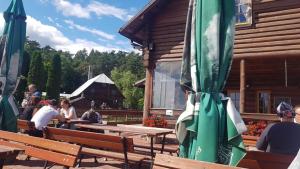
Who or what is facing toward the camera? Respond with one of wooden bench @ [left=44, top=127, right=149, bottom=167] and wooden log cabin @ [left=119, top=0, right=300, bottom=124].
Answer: the wooden log cabin

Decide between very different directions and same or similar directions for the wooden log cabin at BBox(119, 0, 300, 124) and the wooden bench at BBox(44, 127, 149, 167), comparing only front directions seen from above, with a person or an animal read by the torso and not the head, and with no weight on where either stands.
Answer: very different directions

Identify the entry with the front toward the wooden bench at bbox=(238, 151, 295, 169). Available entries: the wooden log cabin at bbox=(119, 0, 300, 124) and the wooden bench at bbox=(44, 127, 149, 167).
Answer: the wooden log cabin

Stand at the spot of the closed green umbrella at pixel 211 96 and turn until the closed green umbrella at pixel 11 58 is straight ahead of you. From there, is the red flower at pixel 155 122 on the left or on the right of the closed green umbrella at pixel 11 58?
right

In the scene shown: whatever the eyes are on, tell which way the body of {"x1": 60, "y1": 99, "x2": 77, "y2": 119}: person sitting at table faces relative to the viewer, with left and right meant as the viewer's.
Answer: facing the viewer and to the left of the viewer

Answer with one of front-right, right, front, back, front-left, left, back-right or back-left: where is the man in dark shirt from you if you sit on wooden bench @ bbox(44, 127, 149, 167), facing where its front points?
right

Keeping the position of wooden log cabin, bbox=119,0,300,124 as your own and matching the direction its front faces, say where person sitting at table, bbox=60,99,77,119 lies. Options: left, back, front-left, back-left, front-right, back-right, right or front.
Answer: front-right

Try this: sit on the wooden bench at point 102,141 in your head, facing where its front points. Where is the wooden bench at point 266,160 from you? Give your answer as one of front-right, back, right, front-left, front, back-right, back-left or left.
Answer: right

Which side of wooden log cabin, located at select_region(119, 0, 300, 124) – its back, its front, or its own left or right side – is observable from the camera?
front

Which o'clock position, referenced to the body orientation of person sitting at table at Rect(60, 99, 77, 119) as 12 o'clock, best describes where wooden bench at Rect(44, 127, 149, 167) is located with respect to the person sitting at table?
The wooden bench is roughly at 10 o'clock from the person sitting at table.

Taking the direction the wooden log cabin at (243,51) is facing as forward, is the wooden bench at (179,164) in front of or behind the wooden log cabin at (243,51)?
in front

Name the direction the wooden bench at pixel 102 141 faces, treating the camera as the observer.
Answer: facing away from the viewer and to the right of the viewer

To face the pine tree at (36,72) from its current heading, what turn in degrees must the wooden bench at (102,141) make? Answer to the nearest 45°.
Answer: approximately 45° to its left

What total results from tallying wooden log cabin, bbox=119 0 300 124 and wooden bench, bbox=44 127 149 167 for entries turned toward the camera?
1

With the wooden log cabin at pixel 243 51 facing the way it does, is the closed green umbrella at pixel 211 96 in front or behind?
in front

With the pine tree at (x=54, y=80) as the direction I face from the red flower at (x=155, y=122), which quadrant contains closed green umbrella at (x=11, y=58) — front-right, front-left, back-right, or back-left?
back-left
